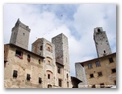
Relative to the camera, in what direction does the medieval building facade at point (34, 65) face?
facing the viewer and to the right of the viewer
